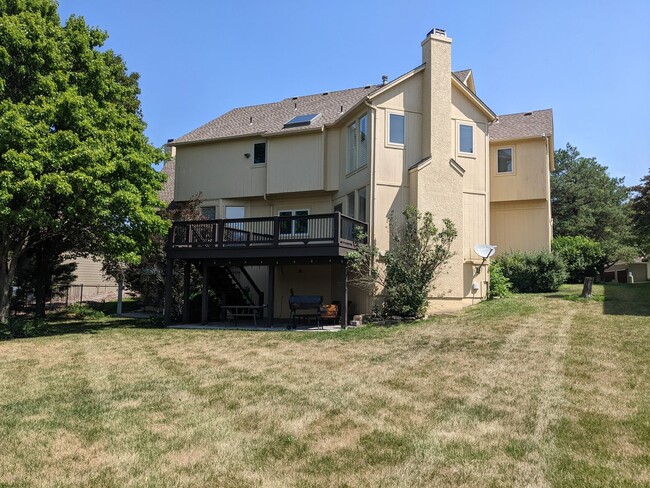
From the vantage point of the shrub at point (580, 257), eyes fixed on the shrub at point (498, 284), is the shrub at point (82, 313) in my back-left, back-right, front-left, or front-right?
front-right

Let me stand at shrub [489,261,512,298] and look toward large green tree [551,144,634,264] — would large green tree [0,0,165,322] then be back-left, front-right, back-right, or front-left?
back-left

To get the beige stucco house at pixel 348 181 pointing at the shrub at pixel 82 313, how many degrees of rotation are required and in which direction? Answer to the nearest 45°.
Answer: approximately 135° to its left

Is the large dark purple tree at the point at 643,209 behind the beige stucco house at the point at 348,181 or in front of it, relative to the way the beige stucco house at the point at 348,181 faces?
in front

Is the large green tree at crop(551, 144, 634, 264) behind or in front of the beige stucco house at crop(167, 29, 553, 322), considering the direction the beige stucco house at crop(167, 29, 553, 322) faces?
in front

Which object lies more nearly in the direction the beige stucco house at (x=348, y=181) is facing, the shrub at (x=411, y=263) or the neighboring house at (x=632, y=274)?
the neighboring house

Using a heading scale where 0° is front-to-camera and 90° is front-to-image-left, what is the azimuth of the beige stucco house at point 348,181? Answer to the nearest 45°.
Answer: approximately 225°
